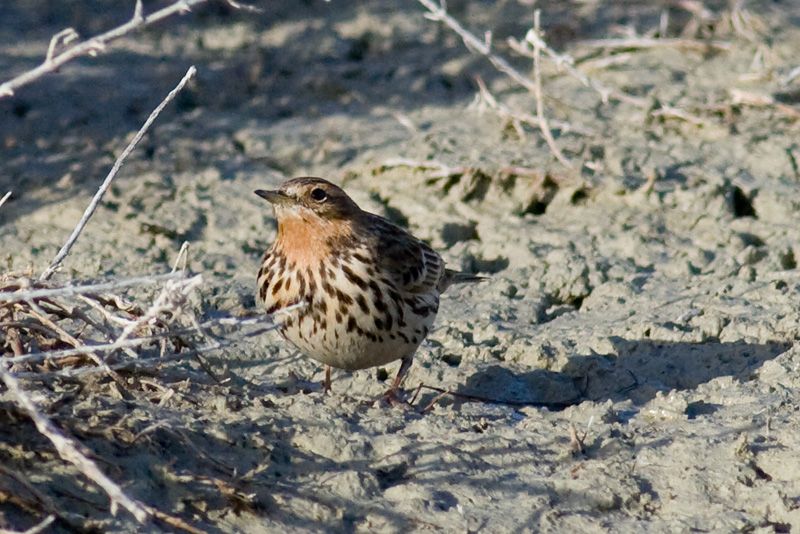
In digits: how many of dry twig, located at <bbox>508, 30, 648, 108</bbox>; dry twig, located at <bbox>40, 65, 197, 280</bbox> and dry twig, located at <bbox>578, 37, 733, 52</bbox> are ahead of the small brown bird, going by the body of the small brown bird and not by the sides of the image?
1

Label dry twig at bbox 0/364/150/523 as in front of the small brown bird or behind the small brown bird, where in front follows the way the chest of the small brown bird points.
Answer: in front

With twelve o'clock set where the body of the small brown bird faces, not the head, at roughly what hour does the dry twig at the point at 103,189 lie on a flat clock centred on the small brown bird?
The dry twig is roughly at 2 o'clock from the small brown bird.

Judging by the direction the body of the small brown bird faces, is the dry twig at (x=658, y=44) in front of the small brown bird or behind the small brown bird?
behind

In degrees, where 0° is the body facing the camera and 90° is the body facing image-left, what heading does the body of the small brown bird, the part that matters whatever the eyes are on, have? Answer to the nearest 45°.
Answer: approximately 45°

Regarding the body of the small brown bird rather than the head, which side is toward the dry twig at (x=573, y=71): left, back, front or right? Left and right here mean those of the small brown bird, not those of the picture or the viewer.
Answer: back

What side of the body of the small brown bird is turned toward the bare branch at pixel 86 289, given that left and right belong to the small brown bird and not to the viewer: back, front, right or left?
front

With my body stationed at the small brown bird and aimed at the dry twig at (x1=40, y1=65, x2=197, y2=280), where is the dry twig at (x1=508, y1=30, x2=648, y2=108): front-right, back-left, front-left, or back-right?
front-right
